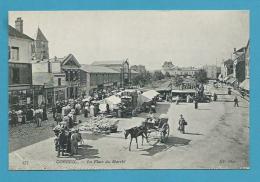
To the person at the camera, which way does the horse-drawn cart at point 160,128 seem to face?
facing the viewer and to the left of the viewer
